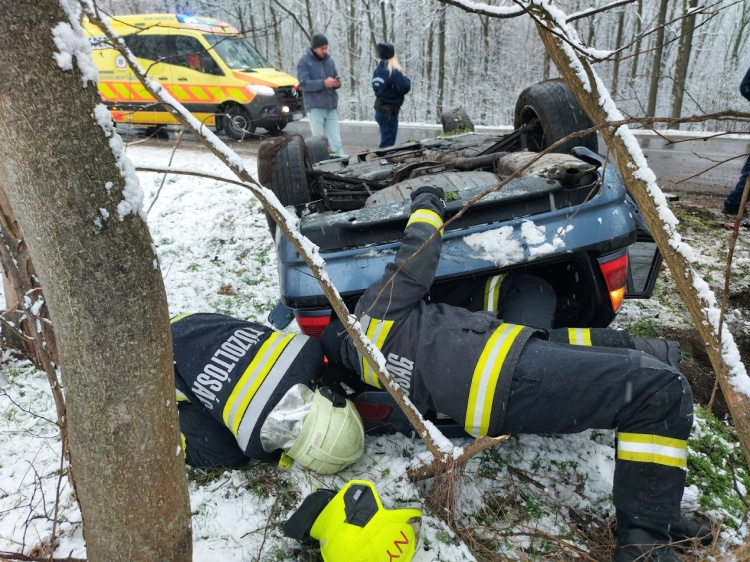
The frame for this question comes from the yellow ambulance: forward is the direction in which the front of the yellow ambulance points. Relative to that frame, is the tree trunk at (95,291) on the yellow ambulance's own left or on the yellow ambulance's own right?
on the yellow ambulance's own right

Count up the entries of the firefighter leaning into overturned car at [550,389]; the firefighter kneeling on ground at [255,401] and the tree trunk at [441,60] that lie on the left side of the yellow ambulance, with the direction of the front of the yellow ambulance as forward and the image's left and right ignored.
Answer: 1

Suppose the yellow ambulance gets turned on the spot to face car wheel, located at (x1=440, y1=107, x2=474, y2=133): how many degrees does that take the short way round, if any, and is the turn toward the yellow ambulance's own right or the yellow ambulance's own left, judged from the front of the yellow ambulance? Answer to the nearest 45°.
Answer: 0° — it already faces it

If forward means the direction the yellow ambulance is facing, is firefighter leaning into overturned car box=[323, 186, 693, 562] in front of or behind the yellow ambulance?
in front

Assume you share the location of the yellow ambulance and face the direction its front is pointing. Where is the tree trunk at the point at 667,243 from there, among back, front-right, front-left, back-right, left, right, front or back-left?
front-right

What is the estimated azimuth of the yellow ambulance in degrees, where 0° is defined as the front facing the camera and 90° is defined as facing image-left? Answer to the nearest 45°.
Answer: approximately 315°

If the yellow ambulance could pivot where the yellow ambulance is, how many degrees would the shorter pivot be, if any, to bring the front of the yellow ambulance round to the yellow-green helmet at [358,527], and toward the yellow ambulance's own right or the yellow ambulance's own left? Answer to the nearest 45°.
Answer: approximately 45° to the yellow ambulance's own right

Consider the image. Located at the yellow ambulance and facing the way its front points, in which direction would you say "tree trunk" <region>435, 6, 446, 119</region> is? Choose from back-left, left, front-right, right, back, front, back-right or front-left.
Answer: left

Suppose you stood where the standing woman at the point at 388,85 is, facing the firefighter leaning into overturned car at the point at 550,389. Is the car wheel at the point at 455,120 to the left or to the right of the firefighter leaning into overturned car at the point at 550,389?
left
